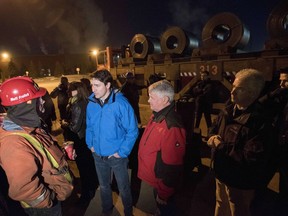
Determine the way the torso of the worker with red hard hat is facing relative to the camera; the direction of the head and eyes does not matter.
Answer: to the viewer's right

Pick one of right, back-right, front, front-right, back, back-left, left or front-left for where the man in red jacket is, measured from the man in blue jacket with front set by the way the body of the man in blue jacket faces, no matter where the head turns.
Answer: left

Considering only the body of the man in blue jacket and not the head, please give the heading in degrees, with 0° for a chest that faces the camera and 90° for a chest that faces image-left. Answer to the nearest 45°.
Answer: approximately 45°

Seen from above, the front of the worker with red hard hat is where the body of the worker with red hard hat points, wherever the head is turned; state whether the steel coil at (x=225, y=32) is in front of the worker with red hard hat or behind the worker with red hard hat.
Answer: in front

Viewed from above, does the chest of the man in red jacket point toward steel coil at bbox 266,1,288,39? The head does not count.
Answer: no

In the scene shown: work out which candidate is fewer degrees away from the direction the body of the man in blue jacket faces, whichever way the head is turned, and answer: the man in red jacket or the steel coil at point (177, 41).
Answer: the man in red jacket

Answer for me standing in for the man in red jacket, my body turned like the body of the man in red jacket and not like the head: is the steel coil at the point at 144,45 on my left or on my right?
on my right

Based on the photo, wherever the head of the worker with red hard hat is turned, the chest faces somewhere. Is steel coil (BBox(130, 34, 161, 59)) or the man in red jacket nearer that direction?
the man in red jacket

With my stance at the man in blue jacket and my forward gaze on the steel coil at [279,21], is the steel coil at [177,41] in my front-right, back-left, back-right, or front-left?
front-left

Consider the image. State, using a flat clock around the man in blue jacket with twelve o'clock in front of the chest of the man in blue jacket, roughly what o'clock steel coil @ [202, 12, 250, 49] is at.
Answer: The steel coil is roughly at 6 o'clock from the man in blue jacket.

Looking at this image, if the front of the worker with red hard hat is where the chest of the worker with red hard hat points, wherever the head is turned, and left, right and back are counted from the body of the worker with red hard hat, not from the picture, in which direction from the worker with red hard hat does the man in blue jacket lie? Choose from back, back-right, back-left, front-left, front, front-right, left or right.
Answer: front-left

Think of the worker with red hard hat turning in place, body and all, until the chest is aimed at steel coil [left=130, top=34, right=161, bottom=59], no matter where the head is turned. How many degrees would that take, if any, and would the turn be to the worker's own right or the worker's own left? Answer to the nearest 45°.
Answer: approximately 45° to the worker's own left

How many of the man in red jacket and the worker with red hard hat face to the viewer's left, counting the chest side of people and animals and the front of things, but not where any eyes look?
1

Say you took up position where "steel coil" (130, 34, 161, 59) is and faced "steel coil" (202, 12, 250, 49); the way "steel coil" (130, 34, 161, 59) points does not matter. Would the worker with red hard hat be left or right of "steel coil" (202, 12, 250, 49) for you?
right

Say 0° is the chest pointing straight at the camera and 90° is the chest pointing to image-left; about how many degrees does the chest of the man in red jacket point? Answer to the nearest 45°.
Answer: approximately 90°

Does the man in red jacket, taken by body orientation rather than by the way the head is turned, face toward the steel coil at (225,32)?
no

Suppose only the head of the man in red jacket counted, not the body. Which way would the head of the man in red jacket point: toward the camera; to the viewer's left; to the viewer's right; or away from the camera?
to the viewer's left

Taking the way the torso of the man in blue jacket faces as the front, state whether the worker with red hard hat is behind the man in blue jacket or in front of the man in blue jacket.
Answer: in front
